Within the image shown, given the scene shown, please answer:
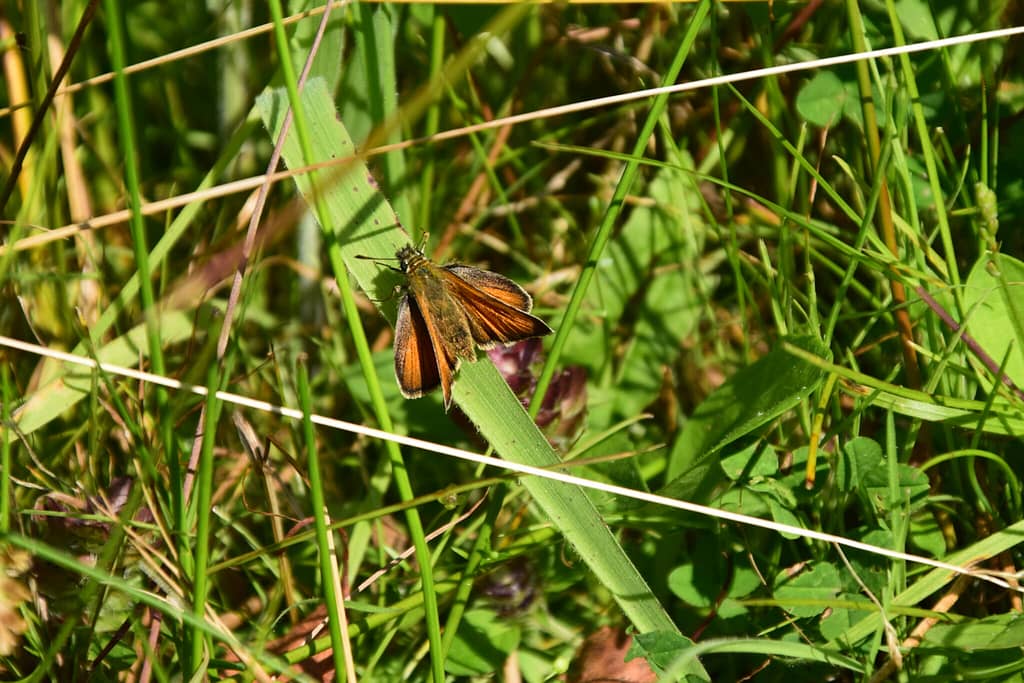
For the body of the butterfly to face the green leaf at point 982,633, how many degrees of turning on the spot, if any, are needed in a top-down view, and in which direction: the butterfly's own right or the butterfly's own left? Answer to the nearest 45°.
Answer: approximately 180°

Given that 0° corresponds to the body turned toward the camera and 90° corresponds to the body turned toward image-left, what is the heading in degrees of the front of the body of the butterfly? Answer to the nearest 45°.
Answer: approximately 135°

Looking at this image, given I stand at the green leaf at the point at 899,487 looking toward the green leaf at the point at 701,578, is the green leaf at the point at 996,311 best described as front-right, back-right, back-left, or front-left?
back-right

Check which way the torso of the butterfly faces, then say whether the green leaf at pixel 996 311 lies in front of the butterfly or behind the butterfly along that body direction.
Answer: behind

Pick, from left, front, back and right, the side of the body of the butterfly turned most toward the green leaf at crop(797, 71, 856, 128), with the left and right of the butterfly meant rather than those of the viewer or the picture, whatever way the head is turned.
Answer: right
